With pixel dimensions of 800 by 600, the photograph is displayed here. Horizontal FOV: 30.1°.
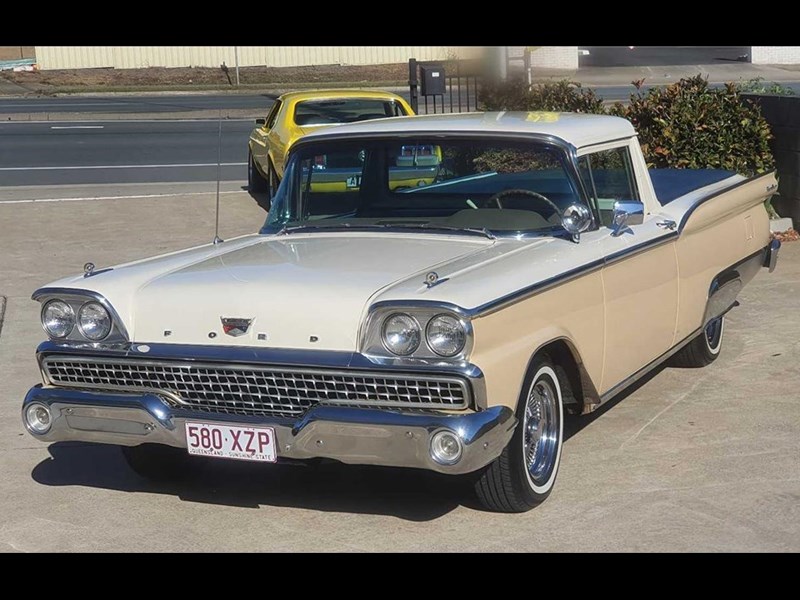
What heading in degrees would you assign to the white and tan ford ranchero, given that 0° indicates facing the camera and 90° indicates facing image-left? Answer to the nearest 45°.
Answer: approximately 45°

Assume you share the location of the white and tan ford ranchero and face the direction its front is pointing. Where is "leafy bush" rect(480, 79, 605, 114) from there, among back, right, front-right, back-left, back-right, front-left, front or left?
back-right

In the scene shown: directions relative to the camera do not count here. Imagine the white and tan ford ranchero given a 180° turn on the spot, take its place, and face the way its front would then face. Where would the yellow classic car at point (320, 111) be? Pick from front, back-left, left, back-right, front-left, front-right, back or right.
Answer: front-left
